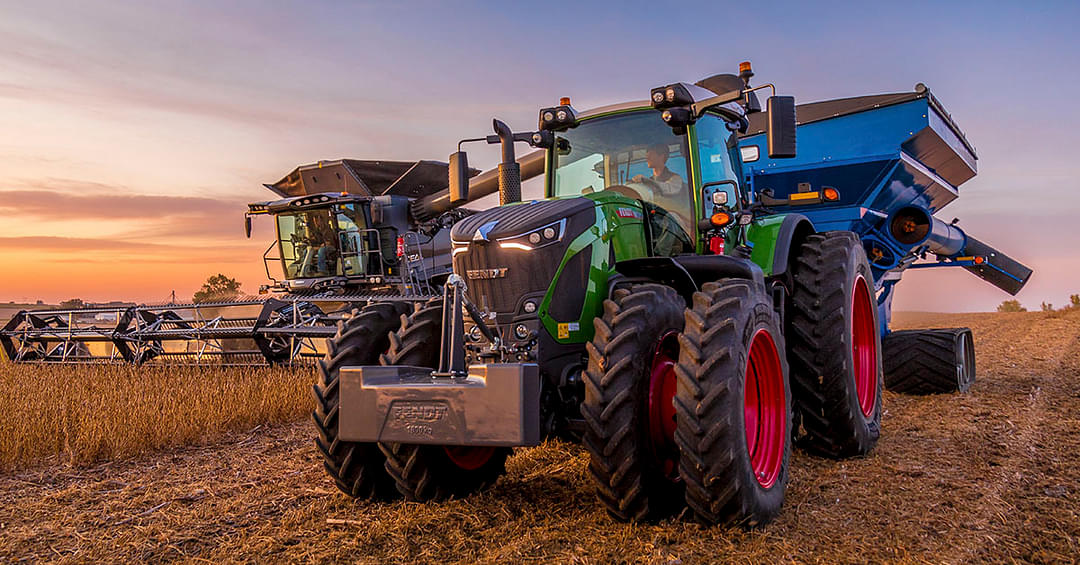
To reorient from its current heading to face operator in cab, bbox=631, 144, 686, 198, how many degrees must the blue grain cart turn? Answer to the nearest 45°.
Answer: approximately 45° to its left

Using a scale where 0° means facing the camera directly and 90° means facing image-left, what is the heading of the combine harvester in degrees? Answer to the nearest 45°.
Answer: approximately 45°

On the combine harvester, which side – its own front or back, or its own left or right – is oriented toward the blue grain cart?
left

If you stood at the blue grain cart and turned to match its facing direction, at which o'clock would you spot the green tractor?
The green tractor is roughly at 11 o'clock from the blue grain cart.

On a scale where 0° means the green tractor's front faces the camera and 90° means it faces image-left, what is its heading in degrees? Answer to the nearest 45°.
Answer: approximately 45°

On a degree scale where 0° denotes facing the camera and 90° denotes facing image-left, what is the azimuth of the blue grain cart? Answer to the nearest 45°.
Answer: approximately 45°

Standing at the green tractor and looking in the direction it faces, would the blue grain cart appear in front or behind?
behind
